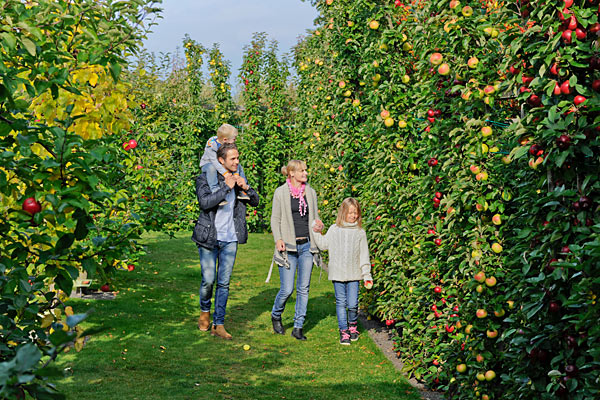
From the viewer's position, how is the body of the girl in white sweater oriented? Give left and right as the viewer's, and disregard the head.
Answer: facing the viewer

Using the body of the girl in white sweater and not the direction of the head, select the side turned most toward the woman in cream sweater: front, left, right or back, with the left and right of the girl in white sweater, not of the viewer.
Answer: right

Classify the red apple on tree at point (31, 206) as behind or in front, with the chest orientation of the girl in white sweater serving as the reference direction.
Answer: in front
